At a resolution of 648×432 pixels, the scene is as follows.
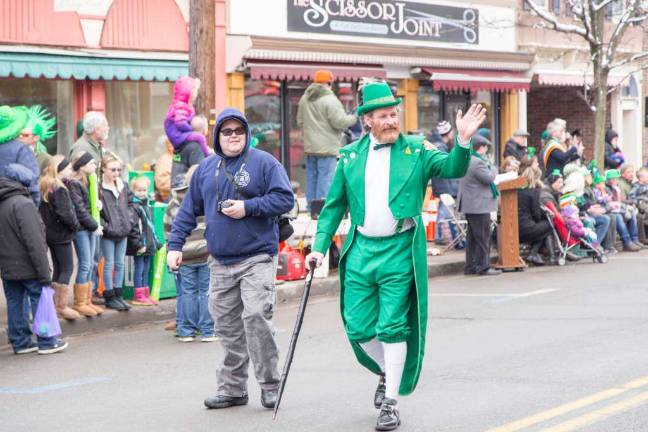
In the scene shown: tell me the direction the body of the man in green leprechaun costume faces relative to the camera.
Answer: toward the camera

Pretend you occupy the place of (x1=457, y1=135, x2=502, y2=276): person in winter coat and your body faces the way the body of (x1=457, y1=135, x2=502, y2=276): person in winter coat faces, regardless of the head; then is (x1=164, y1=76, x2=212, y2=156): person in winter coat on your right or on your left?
on your right

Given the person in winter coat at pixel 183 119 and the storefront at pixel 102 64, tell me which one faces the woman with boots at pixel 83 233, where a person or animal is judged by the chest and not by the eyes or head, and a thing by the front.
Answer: the storefront

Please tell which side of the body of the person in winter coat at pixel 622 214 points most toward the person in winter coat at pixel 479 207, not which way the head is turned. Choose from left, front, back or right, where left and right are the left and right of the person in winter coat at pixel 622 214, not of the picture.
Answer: right

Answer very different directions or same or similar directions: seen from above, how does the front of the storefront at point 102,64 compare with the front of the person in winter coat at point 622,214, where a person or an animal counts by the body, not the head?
same or similar directions

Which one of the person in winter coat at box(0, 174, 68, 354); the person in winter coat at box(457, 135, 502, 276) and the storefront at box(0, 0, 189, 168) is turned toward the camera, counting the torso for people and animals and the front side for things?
the storefront

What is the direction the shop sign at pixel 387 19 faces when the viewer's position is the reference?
facing the viewer and to the right of the viewer

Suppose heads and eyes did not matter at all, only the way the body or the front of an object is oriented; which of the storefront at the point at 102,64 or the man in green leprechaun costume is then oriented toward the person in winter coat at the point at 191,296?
the storefront

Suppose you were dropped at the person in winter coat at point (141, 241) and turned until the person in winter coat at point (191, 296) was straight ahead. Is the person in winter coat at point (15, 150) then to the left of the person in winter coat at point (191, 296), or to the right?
right

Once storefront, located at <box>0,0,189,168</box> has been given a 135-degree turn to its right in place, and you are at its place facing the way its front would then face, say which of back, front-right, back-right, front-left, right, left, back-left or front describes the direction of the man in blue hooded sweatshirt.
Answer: back-left

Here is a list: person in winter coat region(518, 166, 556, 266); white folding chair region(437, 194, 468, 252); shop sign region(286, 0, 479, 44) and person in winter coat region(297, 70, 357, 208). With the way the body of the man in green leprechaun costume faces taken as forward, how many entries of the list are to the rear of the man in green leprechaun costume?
4

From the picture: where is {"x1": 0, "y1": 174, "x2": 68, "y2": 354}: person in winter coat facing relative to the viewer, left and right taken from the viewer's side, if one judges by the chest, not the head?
facing away from the viewer and to the right of the viewer

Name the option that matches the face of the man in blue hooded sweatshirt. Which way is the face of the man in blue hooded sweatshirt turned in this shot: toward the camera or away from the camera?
toward the camera
